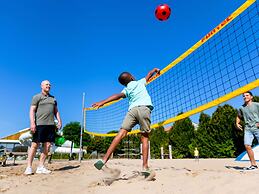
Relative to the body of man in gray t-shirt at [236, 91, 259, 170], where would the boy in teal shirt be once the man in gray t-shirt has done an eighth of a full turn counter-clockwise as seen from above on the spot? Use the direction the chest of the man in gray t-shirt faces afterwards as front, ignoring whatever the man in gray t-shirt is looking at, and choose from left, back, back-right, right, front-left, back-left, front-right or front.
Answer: front-right

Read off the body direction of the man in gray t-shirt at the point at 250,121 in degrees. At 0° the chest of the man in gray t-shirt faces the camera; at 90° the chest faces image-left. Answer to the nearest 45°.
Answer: approximately 45°

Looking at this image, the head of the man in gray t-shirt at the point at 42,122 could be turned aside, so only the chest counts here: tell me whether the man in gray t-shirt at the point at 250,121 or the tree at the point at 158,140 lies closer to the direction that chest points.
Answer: the man in gray t-shirt

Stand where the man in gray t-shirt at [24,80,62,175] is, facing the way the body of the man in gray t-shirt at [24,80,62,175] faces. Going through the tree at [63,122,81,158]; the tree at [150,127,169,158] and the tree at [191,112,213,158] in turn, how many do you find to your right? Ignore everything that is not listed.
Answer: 0

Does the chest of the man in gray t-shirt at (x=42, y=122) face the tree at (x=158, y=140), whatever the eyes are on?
no

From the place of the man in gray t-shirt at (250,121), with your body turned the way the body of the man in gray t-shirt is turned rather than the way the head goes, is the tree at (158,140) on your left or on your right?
on your right

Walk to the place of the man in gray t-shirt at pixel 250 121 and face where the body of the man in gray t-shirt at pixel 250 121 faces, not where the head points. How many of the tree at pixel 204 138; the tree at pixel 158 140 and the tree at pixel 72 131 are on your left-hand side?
0

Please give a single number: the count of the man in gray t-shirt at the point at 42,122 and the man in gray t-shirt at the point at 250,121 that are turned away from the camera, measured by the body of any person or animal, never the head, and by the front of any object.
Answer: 0

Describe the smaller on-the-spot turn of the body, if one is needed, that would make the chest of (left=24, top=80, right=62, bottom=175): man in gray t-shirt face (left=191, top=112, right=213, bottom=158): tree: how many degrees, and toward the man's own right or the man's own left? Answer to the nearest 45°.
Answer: approximately 90° to the man's own left

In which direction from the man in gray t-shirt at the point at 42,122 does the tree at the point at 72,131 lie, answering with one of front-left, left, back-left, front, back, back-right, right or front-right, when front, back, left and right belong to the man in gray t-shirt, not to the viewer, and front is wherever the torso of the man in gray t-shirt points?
back-left

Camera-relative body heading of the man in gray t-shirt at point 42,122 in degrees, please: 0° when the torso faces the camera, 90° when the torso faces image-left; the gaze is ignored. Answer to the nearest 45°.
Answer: approximately 315°

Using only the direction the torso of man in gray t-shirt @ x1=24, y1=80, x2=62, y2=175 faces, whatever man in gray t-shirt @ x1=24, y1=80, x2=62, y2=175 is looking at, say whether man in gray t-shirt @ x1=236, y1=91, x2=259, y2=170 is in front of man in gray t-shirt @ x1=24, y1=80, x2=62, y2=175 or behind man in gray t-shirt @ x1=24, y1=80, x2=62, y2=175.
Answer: in front
